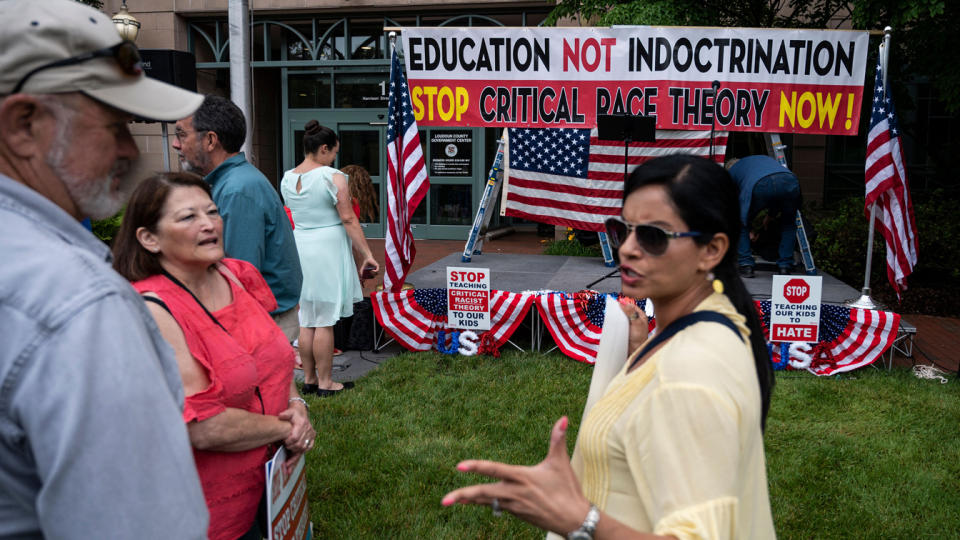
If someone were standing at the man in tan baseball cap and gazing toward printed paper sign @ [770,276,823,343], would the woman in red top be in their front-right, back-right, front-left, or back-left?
front-left

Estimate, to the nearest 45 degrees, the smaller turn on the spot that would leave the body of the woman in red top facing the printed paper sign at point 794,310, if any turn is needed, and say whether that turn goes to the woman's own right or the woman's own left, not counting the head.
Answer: approximately 90° to the woman's own left

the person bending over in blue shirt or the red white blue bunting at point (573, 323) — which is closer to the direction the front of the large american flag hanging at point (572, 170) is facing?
the red white blue bunting

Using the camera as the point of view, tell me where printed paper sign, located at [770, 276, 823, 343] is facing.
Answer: facing the viewer

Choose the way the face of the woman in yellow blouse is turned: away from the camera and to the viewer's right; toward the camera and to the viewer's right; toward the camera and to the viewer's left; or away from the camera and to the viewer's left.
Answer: toward the camera and to the viewer's left

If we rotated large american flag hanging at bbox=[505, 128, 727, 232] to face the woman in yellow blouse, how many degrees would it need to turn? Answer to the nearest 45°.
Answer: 0° — it already faces them

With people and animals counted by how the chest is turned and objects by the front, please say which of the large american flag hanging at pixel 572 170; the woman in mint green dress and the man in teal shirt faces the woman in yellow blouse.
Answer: the large american flag hanging

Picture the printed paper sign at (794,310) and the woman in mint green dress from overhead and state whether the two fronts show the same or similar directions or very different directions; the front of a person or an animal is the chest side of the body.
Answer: very different directions

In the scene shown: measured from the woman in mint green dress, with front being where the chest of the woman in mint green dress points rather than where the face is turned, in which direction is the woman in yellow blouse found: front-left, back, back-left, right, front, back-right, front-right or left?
back-right

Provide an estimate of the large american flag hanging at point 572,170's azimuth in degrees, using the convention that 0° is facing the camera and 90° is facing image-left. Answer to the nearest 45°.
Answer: approximately 0°

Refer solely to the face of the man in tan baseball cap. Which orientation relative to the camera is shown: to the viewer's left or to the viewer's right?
to the viewer's right

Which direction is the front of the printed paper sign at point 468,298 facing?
toward the camera

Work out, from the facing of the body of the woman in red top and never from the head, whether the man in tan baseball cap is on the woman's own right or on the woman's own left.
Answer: on the woman's own right

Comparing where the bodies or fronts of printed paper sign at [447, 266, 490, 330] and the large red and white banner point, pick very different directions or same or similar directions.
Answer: same or similar directions

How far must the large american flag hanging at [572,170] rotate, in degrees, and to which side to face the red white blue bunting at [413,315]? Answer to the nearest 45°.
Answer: approximately 45° to its right
